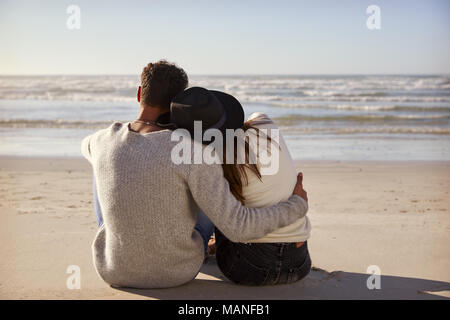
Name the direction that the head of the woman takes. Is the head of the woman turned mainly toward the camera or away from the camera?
away from the camera

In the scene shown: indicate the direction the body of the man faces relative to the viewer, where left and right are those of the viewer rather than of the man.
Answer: facing away from the viewer
